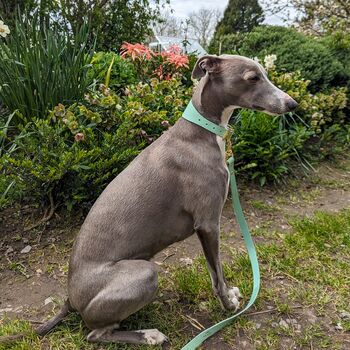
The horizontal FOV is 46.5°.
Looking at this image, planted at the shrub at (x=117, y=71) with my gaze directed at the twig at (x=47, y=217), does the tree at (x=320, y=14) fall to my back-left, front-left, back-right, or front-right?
back-left

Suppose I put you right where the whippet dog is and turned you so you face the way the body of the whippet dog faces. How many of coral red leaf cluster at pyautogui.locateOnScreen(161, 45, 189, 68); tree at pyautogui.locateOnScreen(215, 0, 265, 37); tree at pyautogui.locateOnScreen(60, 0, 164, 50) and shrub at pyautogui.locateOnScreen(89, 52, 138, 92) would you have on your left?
4

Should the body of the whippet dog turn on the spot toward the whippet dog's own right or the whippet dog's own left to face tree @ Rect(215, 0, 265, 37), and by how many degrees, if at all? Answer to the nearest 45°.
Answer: approximately 90° to the whippet dog's own left

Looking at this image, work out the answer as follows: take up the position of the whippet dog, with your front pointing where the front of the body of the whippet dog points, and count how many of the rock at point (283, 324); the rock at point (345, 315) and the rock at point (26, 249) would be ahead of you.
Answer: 2

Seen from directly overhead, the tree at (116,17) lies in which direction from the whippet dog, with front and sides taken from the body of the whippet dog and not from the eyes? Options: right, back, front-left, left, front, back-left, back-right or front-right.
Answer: left

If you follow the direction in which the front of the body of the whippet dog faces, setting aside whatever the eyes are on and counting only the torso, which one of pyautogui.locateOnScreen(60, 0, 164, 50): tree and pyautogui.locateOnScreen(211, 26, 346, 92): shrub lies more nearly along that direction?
the shrub

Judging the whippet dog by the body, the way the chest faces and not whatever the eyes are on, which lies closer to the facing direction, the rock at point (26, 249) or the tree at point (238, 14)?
the tree

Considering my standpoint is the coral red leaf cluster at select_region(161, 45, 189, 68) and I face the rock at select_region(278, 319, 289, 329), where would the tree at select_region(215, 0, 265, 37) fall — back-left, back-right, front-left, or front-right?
back-left

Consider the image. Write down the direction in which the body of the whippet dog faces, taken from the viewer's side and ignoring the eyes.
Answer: to the viewer's right

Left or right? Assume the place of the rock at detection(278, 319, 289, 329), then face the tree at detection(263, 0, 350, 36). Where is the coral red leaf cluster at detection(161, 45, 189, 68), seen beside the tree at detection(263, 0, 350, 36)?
left

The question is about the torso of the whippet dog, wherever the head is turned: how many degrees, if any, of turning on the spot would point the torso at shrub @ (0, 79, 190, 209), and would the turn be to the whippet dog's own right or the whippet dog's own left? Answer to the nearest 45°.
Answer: approximately 135° to the whippet dog's own left

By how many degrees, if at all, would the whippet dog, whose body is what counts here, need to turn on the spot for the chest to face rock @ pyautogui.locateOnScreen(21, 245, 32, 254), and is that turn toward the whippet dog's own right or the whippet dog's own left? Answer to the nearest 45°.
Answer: approximately 135° to the whippet dog's own left

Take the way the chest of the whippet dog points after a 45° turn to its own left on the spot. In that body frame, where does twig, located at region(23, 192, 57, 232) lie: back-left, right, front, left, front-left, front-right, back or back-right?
left

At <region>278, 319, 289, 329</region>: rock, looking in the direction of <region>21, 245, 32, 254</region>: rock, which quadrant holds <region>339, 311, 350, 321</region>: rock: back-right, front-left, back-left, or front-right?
back-right
